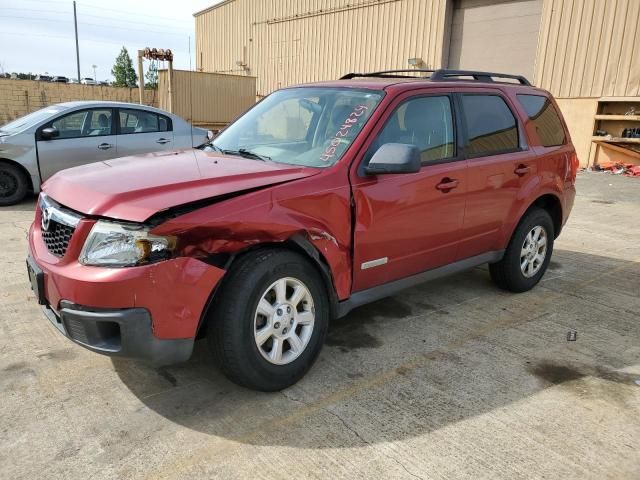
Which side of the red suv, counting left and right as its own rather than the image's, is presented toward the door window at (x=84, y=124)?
right

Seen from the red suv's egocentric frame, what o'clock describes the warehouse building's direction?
The warehouse building is roughly at 5 o'clock from the red suv.

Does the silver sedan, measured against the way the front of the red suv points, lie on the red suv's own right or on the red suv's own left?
on the red suv's own right
